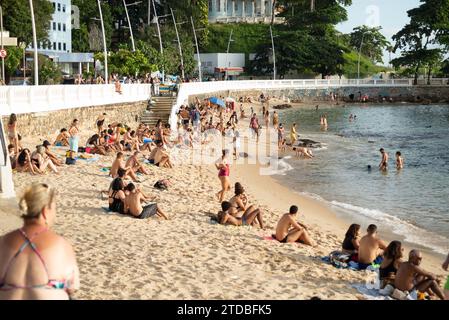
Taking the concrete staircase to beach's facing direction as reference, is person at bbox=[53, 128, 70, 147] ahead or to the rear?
ahead

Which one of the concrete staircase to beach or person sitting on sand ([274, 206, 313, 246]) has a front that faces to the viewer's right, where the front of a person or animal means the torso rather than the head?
the person sitting on sand

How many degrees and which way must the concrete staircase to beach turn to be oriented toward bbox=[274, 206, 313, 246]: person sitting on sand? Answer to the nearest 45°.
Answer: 0° — it already faces them

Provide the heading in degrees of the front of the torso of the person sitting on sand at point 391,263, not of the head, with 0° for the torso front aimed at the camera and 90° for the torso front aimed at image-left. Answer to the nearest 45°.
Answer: approximately 225°

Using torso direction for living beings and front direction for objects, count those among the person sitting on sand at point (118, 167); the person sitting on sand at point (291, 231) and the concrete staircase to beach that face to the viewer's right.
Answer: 2

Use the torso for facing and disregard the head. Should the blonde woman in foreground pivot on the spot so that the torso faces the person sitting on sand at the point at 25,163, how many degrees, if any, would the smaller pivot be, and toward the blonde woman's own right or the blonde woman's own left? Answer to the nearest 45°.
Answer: approximately 45° to the blonde woman's own left

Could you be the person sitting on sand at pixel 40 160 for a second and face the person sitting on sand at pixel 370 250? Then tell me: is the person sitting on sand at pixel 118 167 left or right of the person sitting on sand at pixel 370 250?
left

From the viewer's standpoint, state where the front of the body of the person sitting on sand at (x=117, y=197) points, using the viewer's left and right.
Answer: facing away from the viewer and to the right of the viewer

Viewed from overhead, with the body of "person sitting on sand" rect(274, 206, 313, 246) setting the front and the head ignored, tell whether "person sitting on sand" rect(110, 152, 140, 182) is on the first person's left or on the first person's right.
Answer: on the first person's left

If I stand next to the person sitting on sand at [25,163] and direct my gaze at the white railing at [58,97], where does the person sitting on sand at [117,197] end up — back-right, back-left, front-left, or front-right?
back-right

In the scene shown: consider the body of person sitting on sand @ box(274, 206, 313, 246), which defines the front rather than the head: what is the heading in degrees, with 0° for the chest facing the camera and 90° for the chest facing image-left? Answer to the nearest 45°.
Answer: approximately 270°

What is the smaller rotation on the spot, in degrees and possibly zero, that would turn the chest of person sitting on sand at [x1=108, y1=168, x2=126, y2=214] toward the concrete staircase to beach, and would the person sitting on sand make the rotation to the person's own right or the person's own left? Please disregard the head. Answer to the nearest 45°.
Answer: approximately 45° to the person's own left
